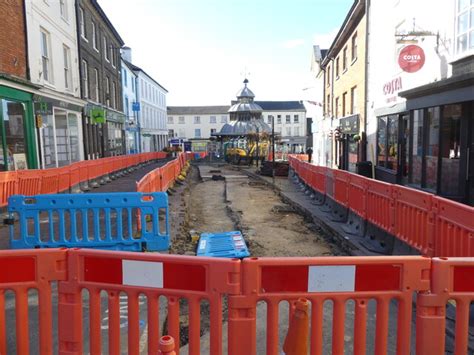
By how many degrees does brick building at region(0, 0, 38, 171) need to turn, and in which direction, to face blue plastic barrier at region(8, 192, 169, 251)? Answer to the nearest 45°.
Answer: approximately 45° to its right

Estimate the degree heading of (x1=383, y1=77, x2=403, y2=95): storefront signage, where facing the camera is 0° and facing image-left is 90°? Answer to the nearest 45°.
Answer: approximately 45°

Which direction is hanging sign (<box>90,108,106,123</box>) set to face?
toward the camera

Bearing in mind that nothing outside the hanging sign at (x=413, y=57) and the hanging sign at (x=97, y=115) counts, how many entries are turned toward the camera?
2

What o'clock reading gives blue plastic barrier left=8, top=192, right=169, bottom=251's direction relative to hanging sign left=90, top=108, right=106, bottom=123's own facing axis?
The blue plastic barrier is roughly at 12 o'clock from the hanging sign.

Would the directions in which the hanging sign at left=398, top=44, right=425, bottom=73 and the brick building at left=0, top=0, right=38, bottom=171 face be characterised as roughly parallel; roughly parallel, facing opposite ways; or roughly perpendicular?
roughly perpendicular

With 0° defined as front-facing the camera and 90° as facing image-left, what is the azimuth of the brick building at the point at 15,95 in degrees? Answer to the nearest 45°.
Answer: approximately 315°

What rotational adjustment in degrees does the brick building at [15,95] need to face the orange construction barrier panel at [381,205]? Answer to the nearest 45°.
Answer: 0° — it already faces it

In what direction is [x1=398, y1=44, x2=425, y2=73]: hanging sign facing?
toward the camera

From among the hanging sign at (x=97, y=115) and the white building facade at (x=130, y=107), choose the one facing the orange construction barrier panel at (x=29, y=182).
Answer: the hanging sign

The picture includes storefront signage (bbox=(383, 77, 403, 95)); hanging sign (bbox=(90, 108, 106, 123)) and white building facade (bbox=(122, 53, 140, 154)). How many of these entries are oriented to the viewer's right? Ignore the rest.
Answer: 1

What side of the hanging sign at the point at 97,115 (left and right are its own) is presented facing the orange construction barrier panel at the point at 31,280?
front

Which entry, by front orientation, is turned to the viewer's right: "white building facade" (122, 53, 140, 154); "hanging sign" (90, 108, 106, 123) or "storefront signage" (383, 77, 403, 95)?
the white building facade

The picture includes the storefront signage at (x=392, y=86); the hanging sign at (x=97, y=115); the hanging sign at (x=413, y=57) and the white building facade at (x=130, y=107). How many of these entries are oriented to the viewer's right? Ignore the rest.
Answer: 1

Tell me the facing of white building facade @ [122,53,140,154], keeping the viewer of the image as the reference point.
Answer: facing to the right of the viewer

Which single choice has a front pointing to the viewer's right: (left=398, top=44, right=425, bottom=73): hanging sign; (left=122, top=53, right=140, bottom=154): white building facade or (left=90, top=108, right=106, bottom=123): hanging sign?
the white building facade

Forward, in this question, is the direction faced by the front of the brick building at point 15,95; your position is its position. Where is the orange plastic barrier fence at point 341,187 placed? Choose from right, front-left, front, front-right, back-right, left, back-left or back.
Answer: front

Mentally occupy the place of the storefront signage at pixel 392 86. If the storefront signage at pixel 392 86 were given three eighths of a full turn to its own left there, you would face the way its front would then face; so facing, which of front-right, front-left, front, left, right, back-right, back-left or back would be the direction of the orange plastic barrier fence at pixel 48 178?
back-right

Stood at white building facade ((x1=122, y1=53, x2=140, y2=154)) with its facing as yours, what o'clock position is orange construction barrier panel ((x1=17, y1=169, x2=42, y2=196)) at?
The orange construction barrier panel is roughly at 3 o'clock from the white building facade.

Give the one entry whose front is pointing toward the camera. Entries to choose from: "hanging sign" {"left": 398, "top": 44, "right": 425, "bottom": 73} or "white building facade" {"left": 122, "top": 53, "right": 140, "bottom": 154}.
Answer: the hanging sign

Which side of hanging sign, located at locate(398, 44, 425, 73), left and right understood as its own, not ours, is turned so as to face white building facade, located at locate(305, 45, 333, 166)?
back
